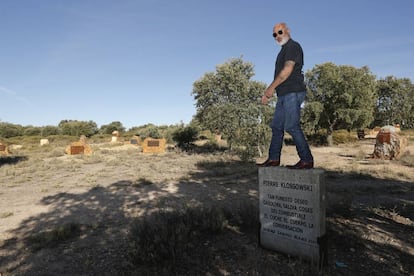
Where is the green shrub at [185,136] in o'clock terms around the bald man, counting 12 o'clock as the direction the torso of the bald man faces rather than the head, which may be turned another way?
The green shrub is roughly at 2 o'clock from the bald man.

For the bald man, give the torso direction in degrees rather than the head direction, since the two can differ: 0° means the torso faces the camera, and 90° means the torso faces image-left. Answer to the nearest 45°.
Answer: approximately 90°

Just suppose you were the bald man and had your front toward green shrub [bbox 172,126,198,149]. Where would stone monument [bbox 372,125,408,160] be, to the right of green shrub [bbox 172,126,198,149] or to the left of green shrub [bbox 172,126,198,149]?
right
